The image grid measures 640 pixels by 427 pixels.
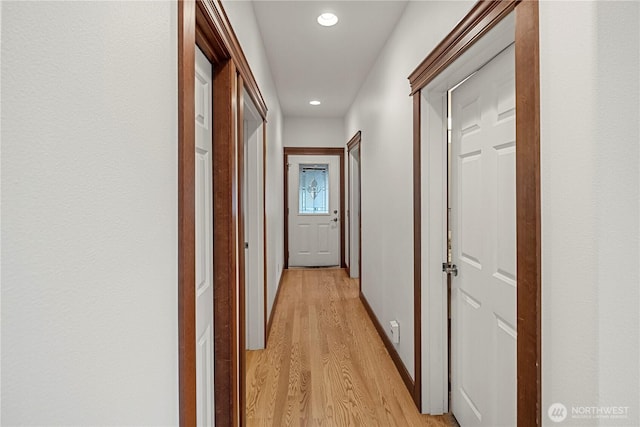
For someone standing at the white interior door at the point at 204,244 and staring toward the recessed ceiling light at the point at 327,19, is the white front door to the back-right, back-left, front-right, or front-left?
front-left

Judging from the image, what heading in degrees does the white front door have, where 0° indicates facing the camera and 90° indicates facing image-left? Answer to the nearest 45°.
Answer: approximately 0°

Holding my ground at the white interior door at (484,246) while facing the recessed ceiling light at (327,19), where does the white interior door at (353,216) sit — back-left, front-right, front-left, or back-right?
front-right

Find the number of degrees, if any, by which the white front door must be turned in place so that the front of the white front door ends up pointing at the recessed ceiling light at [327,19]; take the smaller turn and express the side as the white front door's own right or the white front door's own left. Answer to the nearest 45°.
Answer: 0° — it already faces it

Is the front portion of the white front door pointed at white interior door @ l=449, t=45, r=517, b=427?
yes

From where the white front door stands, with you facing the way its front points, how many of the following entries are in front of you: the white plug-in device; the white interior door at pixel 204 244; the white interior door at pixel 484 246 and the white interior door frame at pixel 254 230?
4

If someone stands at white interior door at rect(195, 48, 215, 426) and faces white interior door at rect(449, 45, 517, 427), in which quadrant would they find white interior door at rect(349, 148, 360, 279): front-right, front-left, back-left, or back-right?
front-left

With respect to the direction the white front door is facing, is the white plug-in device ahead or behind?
ahead

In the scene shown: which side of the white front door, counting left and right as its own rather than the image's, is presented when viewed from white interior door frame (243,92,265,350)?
front

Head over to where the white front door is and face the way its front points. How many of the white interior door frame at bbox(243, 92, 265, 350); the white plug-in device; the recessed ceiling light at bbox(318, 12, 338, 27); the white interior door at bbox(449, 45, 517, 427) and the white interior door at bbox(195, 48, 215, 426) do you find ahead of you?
5

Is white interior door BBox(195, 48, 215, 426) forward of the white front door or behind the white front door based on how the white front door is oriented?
forward
